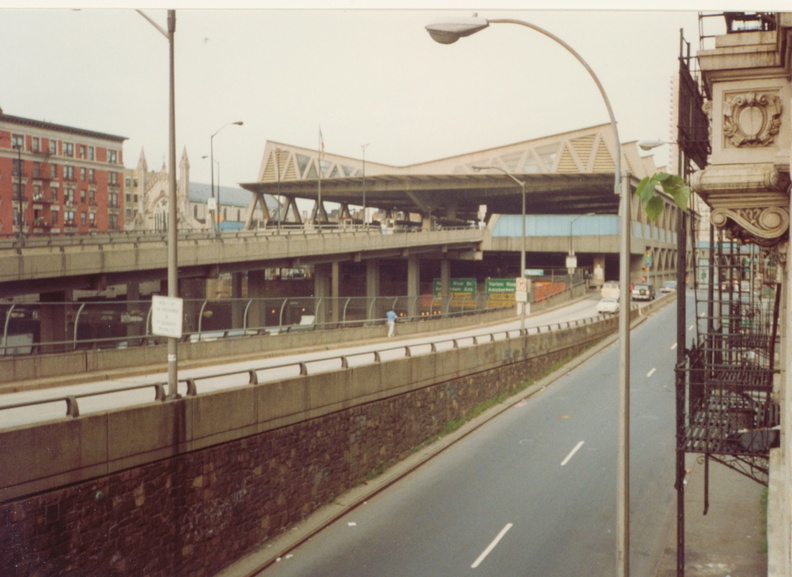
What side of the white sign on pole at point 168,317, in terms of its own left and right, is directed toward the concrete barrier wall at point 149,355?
back

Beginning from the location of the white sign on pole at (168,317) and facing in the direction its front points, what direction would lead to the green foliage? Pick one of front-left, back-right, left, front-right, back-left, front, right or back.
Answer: front-left

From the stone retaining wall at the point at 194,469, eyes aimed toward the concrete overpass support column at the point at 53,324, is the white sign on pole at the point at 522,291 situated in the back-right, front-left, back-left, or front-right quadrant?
front-right

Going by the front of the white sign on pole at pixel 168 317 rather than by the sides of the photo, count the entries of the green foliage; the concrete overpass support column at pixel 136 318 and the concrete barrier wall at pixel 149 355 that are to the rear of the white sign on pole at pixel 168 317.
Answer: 2

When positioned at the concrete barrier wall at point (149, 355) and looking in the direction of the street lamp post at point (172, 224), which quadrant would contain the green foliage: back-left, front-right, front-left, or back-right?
front-left

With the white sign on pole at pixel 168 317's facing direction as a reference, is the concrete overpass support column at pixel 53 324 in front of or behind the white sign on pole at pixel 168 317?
behind

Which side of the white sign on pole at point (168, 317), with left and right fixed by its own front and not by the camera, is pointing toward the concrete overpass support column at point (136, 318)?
back

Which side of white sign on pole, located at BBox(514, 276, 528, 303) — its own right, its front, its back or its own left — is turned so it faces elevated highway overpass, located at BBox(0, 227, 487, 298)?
right

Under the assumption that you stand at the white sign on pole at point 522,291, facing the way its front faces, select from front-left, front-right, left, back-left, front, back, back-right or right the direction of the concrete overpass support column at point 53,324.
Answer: front-right

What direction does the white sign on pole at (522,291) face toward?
toward the camera

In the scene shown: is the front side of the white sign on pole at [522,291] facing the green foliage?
yes

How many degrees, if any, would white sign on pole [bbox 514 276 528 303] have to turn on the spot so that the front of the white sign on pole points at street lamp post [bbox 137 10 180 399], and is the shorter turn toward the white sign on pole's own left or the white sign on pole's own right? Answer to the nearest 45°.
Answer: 0° — it already faces it

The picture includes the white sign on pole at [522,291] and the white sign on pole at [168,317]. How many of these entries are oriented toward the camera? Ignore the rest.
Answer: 2
